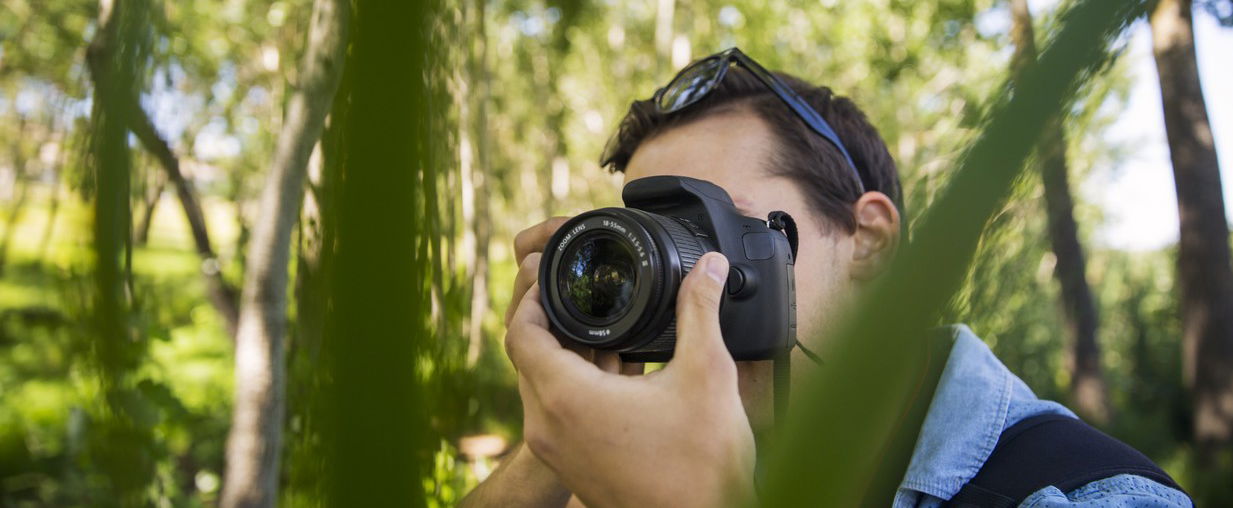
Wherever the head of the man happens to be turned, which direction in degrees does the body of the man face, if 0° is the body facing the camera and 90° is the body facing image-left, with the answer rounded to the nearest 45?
approximately 45°

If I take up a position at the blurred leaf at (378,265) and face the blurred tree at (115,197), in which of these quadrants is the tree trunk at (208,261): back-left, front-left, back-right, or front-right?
front-right

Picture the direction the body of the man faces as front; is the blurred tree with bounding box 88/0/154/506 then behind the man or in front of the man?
in front

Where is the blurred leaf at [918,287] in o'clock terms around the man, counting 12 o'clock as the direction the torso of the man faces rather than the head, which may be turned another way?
The blurred leaf is roughly at 10 o'clock from the man.

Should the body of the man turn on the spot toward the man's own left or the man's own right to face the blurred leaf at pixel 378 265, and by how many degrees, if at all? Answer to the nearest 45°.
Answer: approximately 45° to the man's own left

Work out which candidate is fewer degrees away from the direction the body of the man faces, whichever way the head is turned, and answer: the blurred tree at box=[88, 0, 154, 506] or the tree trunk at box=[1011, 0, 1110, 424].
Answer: the blurred tree

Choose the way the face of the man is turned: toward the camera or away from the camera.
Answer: toward the camera
